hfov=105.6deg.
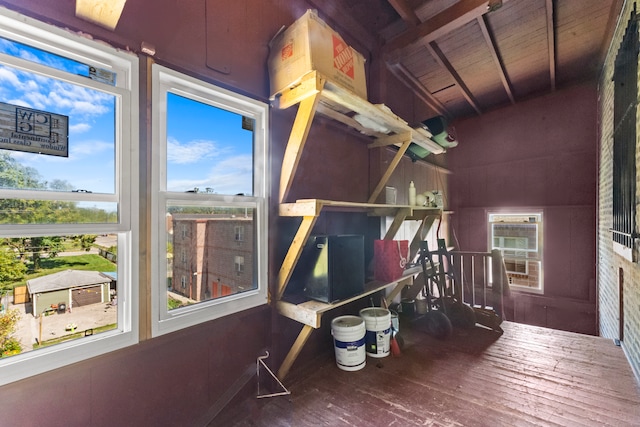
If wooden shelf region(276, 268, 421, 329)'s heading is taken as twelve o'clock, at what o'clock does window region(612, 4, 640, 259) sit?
The window is roughly at 10 o'clock from the wooden shelf.

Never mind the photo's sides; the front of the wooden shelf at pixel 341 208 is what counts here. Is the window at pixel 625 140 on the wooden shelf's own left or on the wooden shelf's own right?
on the wooden shelf's own left

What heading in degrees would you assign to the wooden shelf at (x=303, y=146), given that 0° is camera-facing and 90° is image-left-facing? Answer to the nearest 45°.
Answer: approximately 315°

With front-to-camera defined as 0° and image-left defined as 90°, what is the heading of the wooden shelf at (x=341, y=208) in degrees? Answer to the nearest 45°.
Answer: approximately 315°

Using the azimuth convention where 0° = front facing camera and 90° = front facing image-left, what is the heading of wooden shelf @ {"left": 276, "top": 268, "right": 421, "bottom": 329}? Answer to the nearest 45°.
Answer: approximately 315°
